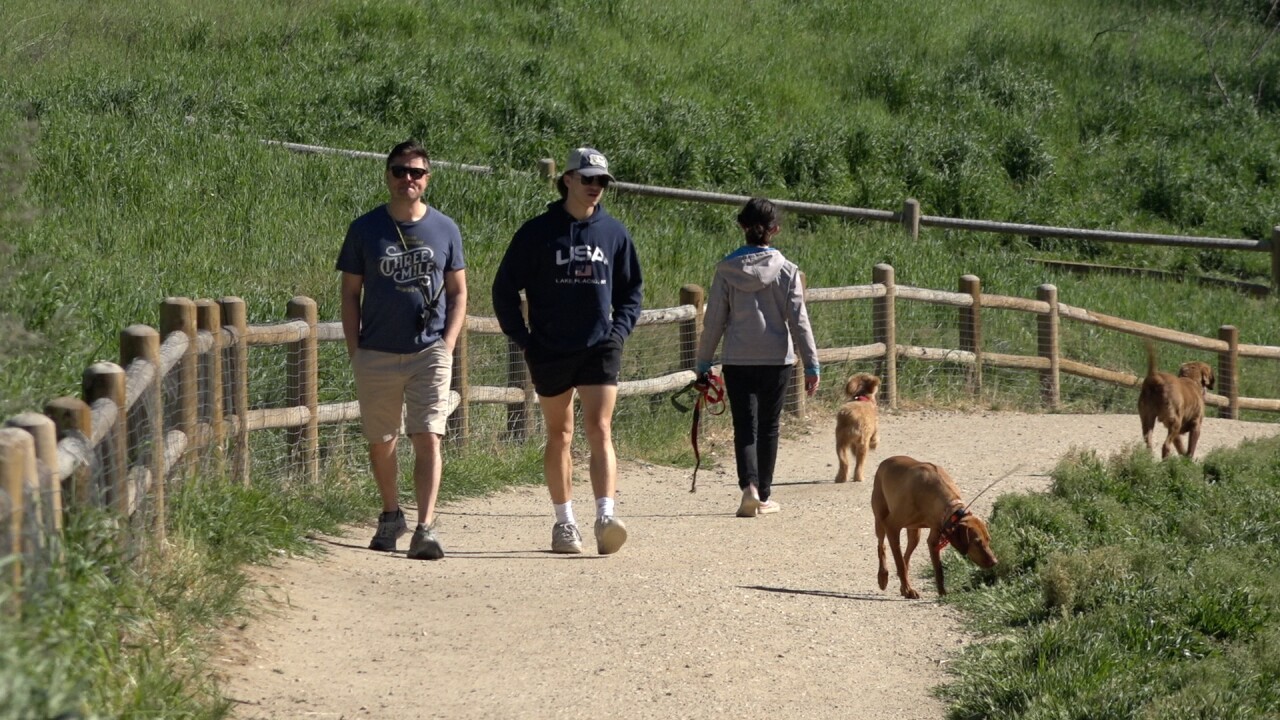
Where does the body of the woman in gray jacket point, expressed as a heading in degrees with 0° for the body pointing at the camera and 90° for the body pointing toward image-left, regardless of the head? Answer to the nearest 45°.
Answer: approximately 180°

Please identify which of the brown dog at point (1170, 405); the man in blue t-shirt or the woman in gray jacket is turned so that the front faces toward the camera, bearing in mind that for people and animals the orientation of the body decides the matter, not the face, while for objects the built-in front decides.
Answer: the man in blue t-shirt

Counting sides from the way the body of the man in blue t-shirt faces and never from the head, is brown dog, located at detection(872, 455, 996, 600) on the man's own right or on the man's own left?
on the man's own left

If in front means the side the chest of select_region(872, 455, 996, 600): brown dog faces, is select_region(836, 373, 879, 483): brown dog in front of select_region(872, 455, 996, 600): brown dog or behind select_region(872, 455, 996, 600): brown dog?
behind

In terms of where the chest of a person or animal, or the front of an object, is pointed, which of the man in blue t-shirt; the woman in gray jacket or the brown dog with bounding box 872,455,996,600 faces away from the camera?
the woman in gray jacket

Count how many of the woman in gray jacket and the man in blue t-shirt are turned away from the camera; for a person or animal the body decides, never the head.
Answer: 1

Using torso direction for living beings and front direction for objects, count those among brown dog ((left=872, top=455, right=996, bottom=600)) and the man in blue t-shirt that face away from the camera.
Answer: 0
